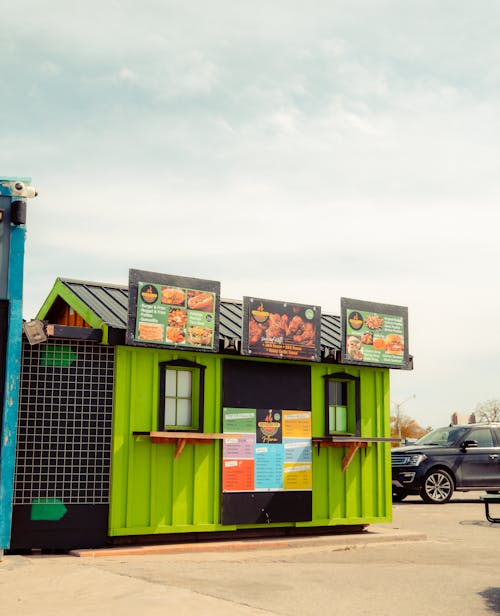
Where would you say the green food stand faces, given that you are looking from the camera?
facing the viewer and to the right of the viewer

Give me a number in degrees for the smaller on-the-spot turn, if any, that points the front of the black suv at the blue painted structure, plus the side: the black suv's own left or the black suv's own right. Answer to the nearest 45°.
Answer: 0° — it already faces it

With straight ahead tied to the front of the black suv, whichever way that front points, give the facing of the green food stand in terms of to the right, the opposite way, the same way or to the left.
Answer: to the left

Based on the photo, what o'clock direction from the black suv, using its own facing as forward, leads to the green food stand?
The green food stand is roughly at 11 o'clock from the black suv.

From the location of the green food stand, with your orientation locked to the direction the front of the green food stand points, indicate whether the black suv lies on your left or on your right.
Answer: on your left

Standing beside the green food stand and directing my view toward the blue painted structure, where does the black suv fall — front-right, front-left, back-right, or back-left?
back-right

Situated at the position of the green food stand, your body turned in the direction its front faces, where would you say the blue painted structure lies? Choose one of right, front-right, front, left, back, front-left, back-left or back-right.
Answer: right

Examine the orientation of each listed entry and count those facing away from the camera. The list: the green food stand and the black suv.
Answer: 0

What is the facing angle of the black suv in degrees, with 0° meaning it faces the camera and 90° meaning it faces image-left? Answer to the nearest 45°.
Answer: approximately 45°
